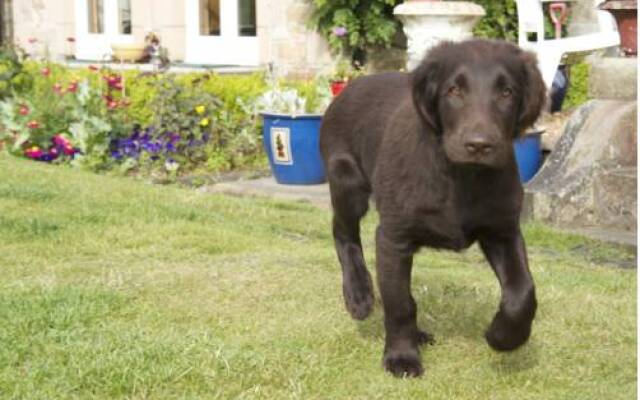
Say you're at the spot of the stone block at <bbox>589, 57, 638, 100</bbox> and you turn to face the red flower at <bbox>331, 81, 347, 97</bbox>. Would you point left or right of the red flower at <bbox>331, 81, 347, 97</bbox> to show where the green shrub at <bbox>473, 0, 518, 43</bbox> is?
right

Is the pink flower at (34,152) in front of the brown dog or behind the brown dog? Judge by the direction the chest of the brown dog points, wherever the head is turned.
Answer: behind

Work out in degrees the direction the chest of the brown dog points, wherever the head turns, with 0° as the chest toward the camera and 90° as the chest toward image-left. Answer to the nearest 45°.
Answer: approximately 315°

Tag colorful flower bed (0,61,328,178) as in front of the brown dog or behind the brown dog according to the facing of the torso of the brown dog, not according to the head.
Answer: behind

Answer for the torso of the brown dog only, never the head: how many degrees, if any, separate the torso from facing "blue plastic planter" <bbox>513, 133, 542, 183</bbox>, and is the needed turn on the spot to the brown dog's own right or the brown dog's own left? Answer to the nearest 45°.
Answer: approximately 135° to the brown dog's own left

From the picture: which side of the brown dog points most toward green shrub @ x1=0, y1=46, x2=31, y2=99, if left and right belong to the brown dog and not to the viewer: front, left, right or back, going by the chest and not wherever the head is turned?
back

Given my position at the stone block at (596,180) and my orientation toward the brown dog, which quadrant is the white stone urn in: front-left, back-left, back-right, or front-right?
back-right

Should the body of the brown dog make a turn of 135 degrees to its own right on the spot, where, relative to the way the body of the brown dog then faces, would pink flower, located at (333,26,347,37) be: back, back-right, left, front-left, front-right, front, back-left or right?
right

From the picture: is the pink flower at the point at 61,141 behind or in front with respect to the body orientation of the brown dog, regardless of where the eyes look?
behind

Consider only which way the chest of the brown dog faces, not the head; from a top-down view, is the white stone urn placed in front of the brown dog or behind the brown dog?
behind

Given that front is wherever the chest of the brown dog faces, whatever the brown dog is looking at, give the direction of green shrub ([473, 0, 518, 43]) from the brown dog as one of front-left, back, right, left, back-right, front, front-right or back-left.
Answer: back-left

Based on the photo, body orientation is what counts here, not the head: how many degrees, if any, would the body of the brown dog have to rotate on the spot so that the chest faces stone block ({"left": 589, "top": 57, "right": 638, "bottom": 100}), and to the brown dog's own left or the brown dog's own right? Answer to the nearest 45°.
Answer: approximately 135° to the brown dog's own left
